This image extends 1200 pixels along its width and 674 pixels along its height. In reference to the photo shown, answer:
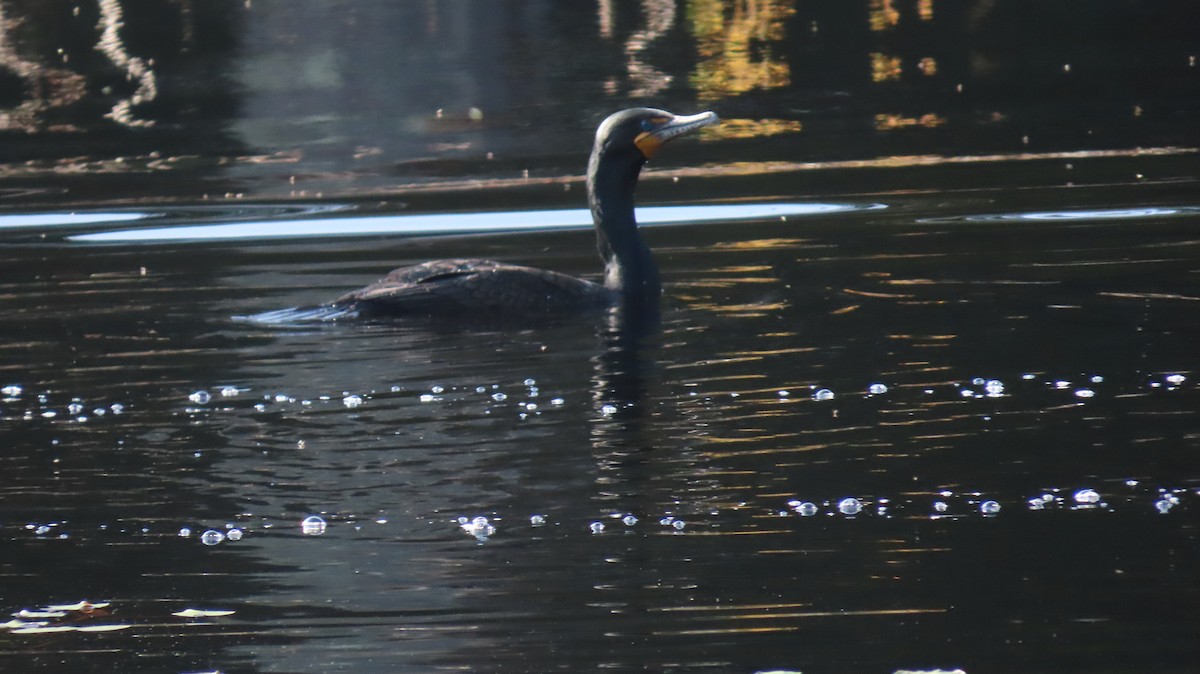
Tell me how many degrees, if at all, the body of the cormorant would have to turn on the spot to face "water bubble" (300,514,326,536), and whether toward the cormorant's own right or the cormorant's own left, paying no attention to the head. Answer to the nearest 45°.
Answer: approximately 90° to the cormorant's own right

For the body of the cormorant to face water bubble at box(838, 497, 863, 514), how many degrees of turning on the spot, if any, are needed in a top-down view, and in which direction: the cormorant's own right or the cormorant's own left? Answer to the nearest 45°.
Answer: approximately 90° to the cormorant's own right

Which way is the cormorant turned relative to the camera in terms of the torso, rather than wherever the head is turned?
to the viewer's right

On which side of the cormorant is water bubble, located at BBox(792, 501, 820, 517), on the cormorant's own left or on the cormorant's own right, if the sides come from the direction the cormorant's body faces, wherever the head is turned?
on the cormorant's own right
